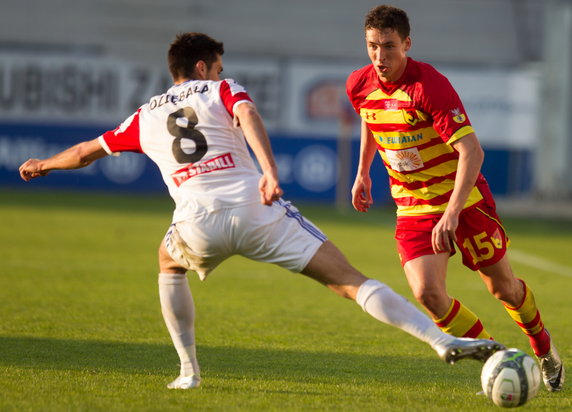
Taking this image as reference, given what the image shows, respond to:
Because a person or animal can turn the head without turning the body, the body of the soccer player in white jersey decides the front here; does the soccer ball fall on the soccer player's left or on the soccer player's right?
on the soccer player's right

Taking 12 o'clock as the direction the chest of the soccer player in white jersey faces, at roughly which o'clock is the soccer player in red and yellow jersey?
The soccer player in red and yellow jersey is roughly at 2 o'clock from the soccer player in white jersey.

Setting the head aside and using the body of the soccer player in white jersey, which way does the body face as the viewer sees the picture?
away from the camera

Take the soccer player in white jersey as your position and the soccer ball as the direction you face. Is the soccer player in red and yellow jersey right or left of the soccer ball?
left

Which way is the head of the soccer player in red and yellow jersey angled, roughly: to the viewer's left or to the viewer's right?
to the viewer's left

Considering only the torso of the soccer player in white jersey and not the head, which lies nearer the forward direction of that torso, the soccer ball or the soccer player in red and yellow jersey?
the soccer player in red and yellow jersey
